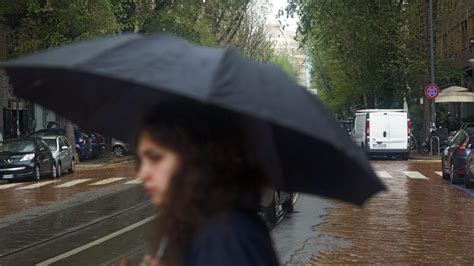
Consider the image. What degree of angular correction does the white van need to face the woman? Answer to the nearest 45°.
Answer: approximately 180°

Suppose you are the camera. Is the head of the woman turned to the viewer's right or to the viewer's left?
to the viewer's left

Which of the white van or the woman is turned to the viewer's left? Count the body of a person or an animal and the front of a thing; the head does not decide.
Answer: the woman

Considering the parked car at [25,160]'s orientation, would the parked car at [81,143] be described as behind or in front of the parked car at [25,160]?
behind

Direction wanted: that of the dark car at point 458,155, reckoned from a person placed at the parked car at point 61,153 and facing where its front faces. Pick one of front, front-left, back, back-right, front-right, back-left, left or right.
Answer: left

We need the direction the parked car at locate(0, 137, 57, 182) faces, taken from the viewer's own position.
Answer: facing the viewer and to the left of the viewer

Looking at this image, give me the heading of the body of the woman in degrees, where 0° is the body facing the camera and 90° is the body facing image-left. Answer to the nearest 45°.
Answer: approximately 90°

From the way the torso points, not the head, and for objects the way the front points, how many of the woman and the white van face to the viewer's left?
1

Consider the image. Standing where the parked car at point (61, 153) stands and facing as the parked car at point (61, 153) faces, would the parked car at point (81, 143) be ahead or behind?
behind

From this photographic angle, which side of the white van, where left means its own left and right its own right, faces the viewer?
back

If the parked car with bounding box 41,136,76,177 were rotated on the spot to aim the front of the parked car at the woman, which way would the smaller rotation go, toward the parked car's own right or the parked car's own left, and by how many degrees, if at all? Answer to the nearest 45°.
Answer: approximately 45° to the parked car's own left

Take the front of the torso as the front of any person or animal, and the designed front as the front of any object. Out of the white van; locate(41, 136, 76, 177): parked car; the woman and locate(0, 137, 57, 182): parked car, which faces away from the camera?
the white van
